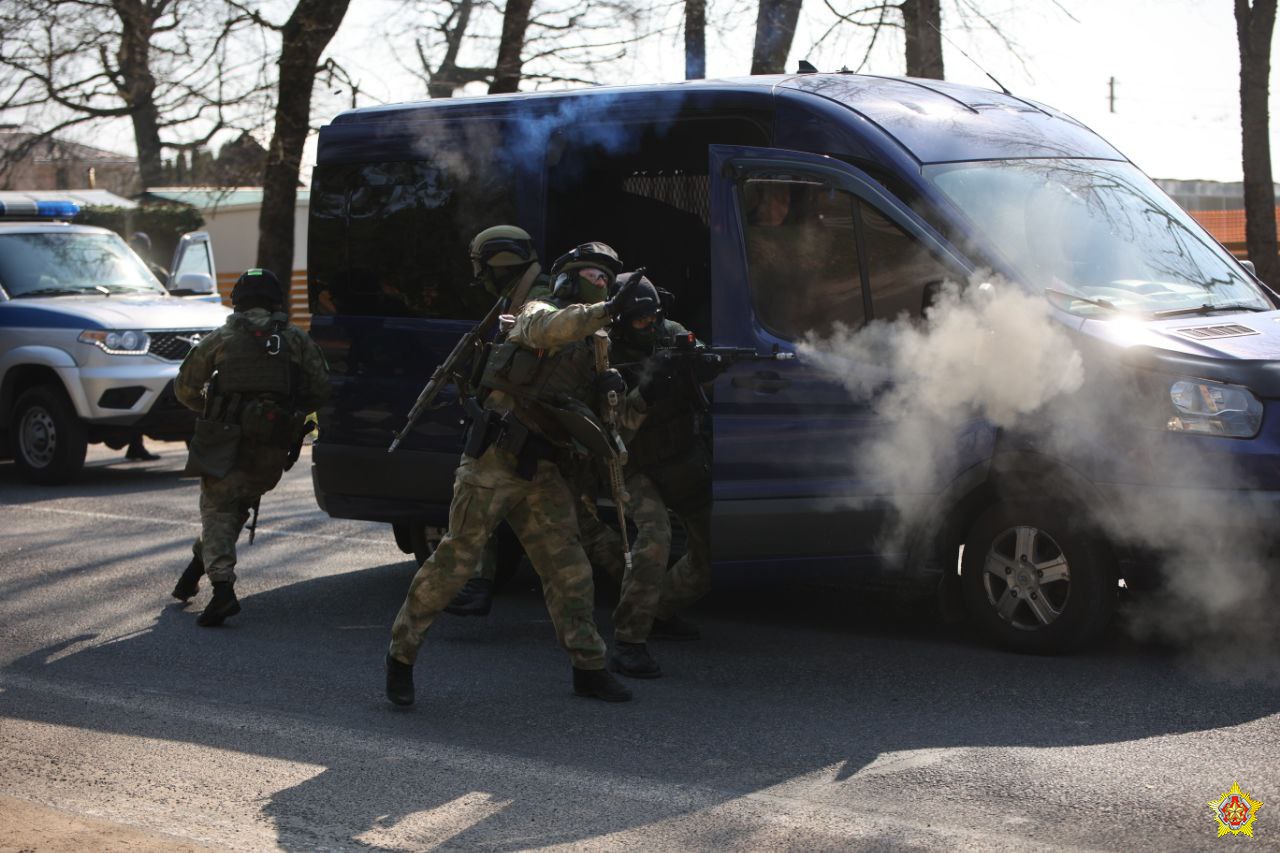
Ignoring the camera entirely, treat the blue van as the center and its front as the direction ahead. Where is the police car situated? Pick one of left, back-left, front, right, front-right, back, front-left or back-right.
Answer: back

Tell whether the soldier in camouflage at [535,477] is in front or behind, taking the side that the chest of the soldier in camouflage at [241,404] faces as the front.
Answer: behind

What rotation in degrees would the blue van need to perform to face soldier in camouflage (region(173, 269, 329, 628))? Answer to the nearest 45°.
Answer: approximately 135° to its right

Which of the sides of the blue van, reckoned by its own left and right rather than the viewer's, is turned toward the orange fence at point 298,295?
back

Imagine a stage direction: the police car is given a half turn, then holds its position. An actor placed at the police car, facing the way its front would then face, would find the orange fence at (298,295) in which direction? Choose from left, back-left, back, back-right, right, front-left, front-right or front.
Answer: front-right
